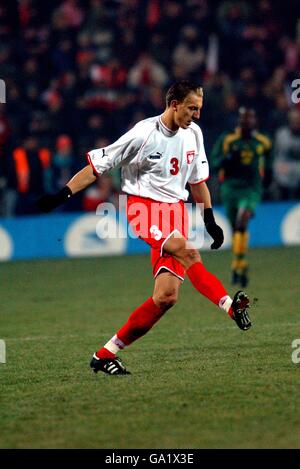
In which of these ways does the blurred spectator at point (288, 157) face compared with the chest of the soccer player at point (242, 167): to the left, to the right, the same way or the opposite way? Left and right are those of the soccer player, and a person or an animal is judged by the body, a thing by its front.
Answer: the same way

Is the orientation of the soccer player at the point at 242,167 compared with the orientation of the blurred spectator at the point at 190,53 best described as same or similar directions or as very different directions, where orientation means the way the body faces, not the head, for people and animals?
same or similar directions

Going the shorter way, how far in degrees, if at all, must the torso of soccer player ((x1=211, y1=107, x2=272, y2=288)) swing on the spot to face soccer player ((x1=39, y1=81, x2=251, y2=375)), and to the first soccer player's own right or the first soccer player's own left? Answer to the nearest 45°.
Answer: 0° — they already face them

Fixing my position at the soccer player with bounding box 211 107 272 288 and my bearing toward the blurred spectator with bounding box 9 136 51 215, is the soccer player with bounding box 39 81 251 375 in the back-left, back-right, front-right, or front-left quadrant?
back-left

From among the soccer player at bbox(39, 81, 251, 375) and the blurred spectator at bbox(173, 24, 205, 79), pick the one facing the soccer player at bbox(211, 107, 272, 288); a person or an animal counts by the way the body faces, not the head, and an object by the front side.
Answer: the blurred spectator

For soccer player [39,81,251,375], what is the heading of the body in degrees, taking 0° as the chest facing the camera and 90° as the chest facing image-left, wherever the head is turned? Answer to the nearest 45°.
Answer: approximately 315°

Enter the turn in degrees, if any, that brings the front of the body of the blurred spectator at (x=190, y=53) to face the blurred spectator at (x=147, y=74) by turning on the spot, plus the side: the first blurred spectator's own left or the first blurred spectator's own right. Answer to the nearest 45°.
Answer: approximately 90° to the first blurred spectator's own right

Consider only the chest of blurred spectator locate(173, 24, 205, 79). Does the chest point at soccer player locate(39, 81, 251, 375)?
yes

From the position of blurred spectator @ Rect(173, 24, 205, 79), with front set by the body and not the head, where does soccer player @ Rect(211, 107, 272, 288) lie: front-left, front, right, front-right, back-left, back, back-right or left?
front

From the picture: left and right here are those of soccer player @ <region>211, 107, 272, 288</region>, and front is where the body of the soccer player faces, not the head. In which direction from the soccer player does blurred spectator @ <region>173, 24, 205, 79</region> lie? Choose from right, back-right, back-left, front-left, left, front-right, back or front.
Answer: back

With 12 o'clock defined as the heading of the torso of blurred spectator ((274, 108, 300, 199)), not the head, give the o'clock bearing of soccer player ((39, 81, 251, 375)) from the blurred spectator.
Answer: The soccer player is roughly at 12 o'clock from the blurred spectator.

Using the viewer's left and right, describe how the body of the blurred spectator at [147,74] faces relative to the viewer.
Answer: facing the viewer

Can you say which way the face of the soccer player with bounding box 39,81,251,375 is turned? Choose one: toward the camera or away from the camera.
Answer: toward the camera

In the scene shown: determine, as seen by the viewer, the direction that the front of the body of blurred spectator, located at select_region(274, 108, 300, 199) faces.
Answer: toward the camera
